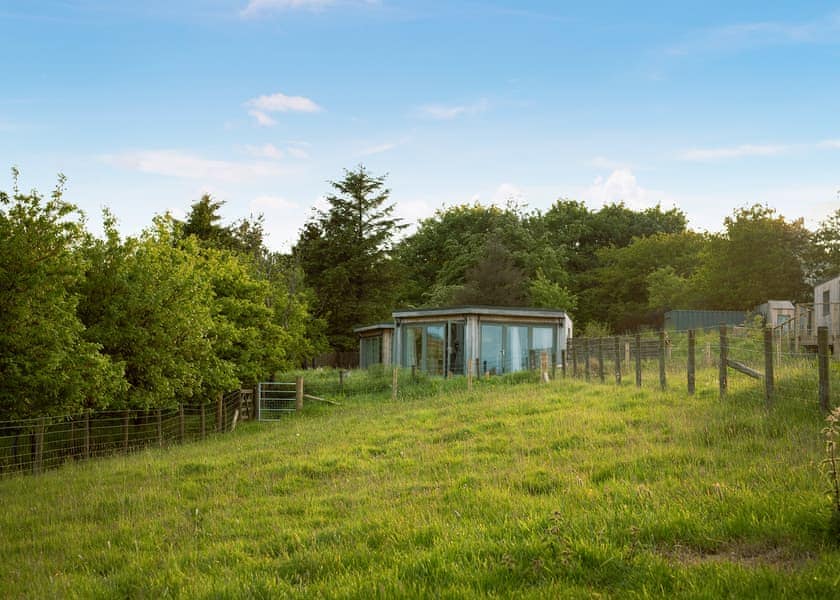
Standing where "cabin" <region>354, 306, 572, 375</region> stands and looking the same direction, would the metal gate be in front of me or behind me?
in front

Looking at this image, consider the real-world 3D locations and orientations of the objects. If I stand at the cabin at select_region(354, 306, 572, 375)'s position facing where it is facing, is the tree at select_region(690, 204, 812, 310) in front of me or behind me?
behind

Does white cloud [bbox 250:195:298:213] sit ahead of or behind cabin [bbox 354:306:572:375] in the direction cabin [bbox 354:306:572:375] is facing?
behind

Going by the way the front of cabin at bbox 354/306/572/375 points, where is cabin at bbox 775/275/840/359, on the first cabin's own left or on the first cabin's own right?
on the first cabin's own left

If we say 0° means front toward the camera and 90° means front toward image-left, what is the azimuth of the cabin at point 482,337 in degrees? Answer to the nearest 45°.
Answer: approximately 0°

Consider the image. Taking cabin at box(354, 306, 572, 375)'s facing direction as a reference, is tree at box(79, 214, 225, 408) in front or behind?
in front

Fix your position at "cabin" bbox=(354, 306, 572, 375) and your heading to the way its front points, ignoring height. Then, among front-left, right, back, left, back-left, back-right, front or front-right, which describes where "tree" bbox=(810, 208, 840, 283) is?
back-left

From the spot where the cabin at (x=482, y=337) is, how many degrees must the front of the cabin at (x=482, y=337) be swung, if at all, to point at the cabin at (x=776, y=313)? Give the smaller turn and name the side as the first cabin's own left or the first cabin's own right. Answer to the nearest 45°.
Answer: approximately 135° to the first cabin's own left
